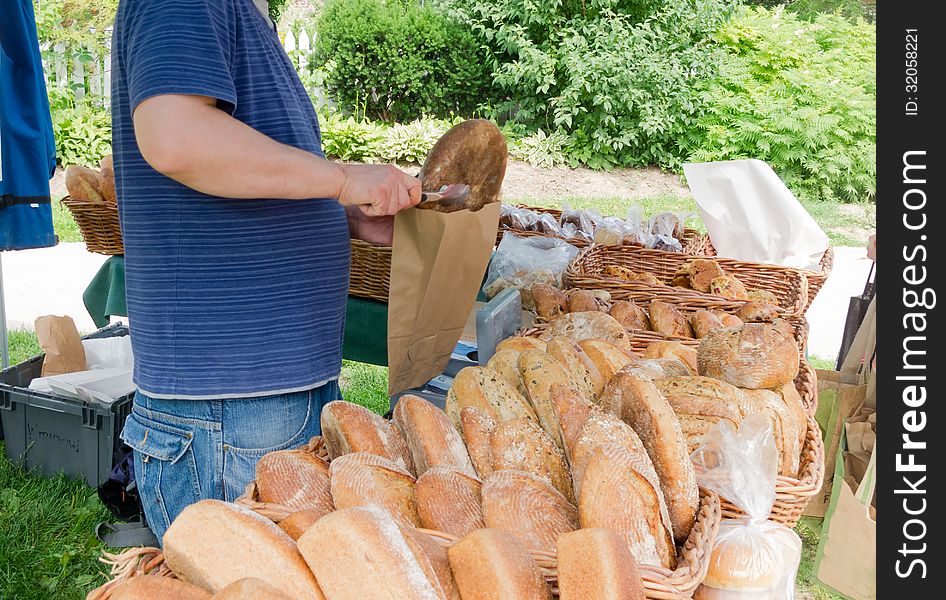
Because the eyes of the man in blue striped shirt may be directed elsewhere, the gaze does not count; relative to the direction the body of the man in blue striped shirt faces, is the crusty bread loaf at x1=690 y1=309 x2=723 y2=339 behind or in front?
in front

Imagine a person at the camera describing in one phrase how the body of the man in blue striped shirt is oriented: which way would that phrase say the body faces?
to the viewer's right
